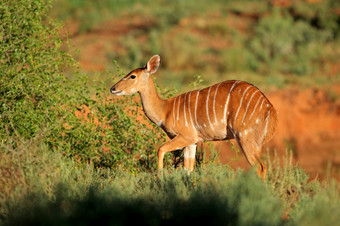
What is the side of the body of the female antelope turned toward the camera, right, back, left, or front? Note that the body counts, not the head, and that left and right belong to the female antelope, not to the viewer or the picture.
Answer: left
